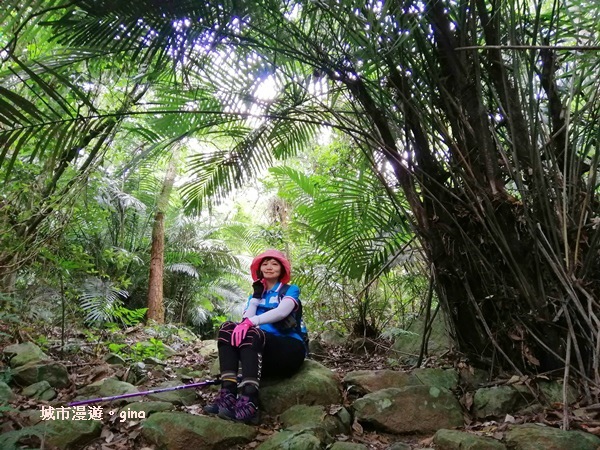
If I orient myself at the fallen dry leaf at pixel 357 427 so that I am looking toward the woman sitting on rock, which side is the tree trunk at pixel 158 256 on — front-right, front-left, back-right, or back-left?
front-right

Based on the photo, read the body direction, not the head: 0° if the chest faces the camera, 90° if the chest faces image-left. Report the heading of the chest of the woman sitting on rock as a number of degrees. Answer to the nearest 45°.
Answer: approximately 45°

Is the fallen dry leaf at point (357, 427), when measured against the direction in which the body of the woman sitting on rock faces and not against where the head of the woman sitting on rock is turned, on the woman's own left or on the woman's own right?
on the woman's own left

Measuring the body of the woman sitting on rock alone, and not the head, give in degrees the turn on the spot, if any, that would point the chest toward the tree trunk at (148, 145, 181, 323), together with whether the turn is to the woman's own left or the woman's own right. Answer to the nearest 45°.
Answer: approximately 135° to the woman's own right
